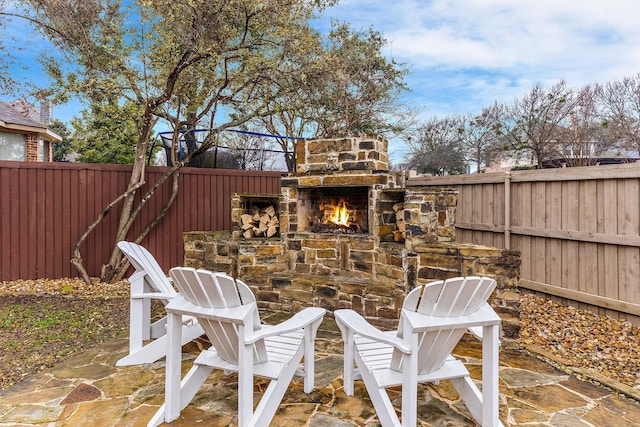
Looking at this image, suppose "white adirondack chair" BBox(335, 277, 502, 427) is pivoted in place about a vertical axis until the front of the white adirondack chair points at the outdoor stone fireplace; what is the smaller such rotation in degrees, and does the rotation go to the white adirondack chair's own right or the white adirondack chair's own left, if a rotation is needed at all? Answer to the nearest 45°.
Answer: approximately 45° to the white adirondack chair's own right

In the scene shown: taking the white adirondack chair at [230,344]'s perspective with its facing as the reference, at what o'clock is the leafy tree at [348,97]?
The leafy tree is roughly at 11 o'clock from the white adirondack chair.

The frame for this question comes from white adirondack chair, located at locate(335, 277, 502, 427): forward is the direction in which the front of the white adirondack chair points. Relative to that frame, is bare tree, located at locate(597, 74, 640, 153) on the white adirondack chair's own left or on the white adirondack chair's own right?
on the white adirondack chair's own right

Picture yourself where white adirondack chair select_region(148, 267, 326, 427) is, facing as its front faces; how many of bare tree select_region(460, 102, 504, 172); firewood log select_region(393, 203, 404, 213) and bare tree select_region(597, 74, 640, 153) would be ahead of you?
3

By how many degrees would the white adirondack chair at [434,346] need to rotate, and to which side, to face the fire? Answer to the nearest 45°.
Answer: approximately 45° to its right

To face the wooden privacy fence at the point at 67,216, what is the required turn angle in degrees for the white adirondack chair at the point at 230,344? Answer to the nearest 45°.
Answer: approximately 90° to its left

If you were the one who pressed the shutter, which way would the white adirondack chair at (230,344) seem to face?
facing away from the viewer and to the right of the viewer

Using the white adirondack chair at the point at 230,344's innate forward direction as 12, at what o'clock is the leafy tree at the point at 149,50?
The leafy tree is roughly at 10 o'clock from the white adirondack chair.
